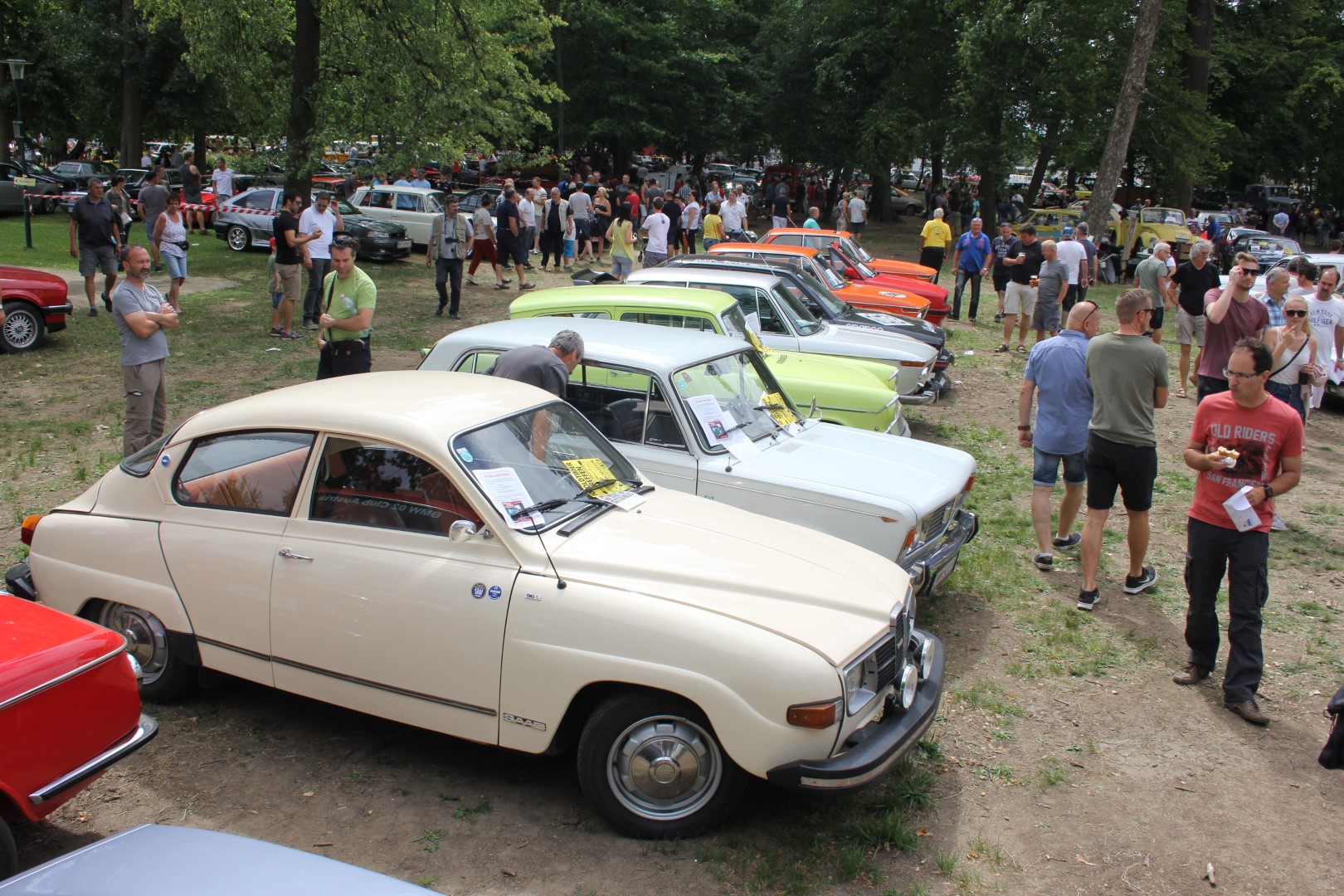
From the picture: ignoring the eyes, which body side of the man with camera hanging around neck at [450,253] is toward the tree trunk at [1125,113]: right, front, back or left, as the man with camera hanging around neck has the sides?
left

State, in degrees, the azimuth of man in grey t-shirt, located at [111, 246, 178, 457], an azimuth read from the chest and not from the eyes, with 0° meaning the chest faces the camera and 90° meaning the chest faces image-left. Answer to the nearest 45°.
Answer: approximately 315°

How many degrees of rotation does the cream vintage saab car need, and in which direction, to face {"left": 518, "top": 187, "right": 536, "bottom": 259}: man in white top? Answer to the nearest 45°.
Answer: approximately 135° to its left

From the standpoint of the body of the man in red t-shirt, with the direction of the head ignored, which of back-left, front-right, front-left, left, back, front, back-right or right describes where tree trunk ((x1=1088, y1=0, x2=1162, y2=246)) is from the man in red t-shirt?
back

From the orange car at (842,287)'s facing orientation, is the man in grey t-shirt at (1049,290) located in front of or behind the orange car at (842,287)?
in front

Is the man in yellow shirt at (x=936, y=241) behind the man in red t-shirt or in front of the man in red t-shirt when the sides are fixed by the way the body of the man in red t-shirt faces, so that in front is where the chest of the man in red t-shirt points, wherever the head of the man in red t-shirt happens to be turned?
behind

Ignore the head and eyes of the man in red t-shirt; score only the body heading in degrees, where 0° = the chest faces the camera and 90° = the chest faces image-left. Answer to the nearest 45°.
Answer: approximately 0°

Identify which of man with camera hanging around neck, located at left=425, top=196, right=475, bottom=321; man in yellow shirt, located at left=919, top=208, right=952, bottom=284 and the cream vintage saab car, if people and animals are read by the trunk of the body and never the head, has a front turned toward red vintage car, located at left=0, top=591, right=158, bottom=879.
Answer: the man with camera hanging around neck

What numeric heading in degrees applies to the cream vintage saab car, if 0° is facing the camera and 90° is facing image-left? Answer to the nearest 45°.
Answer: approximately 315°
